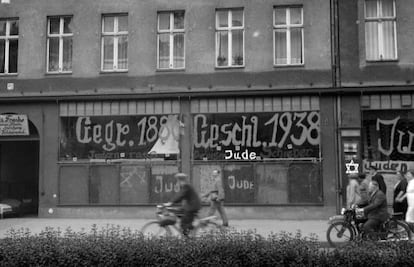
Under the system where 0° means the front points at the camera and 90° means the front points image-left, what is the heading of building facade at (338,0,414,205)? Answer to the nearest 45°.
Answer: approximately 0°

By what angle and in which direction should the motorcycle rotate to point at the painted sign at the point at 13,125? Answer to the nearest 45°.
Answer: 0° — it already faces it

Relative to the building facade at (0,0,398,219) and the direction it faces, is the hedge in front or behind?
in front

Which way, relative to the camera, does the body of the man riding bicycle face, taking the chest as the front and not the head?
to the viewer's left

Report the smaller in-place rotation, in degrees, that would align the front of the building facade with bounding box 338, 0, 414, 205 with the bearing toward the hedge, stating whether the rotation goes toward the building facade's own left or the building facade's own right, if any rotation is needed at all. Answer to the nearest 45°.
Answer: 0° — it already faces it

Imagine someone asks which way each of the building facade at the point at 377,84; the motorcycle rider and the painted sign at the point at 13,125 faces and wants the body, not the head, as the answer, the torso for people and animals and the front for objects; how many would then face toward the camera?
2

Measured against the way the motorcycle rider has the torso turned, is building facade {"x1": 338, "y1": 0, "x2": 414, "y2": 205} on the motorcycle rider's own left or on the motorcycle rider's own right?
on the motorcycle rider's own right

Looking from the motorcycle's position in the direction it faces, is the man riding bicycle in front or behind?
in front

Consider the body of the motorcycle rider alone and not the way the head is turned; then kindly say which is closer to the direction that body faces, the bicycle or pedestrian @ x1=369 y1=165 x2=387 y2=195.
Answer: the bicycle
